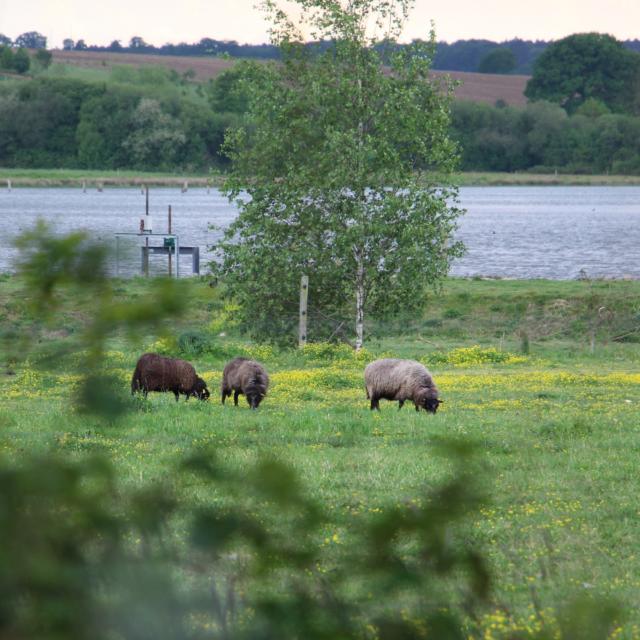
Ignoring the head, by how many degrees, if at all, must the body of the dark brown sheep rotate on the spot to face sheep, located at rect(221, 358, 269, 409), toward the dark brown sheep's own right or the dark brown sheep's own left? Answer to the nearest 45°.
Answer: approximately 45° to the dark brown sheep's own right

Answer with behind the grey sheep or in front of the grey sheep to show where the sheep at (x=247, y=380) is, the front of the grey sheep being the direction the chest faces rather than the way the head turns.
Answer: behind

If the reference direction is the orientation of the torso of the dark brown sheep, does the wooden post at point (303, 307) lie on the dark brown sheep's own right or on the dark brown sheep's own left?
on the dark brown sheep's own left

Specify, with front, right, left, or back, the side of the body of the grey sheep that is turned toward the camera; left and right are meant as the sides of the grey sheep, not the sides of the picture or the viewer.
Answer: right

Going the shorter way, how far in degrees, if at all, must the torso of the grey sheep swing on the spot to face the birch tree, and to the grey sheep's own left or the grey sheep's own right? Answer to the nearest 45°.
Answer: approximately 90° to the grey sheep's own left

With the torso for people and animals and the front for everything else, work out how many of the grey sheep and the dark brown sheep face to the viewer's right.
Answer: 2

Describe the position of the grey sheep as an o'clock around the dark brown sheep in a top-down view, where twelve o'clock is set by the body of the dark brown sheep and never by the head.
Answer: The grey sheep is roughly at 1 o'clock from the dark brown sheep.

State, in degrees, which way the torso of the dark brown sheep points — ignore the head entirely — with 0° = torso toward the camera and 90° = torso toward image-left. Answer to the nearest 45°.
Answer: approximately 270°

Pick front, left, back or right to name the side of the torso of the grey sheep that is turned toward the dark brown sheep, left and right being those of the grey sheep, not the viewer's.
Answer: back

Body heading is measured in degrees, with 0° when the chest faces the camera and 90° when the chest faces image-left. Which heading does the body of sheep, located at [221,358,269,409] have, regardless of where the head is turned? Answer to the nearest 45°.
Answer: approximately 315°
